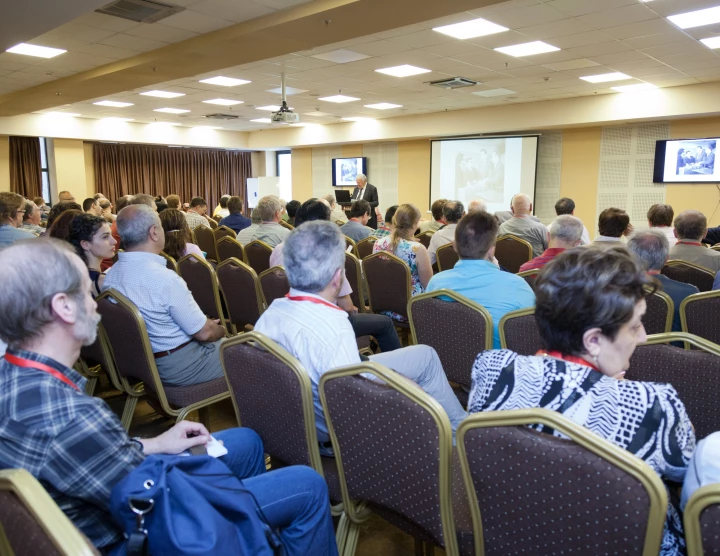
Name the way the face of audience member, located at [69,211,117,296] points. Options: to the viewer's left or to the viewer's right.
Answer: to the viewer's right

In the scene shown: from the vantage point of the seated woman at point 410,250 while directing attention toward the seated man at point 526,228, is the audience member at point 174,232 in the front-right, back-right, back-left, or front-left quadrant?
back-left

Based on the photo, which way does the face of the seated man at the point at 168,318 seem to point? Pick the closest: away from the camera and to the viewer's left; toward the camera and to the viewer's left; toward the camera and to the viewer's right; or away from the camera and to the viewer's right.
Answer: away from the camera and to the viewer's right

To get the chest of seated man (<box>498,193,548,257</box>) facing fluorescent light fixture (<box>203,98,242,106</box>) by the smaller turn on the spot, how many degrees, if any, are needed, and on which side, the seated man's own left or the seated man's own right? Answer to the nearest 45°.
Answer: approximately 45° to the seated man's own left

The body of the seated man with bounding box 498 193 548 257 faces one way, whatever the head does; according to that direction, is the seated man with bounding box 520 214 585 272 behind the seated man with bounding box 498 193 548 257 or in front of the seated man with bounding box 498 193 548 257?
behind

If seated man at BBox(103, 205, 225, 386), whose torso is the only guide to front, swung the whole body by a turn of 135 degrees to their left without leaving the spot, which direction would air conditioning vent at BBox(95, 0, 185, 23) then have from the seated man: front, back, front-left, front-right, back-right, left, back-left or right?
right

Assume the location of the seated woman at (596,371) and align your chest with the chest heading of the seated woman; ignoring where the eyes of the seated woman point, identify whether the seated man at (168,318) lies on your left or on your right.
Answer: on your left

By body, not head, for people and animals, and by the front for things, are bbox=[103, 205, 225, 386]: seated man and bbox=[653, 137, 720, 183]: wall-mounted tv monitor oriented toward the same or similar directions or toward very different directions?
very different directions

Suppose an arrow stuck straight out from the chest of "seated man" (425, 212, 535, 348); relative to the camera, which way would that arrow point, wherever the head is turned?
away from the camera

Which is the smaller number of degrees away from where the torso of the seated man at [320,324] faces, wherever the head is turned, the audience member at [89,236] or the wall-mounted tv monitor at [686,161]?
the wall-mounted tv monitor

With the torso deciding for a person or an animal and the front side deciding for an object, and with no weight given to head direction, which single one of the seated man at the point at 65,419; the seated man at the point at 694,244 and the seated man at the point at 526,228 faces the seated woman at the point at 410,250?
the seated man at the point at 65,419

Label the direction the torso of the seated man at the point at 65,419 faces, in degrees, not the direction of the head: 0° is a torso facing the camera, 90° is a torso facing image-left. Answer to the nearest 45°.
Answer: approximately 225°

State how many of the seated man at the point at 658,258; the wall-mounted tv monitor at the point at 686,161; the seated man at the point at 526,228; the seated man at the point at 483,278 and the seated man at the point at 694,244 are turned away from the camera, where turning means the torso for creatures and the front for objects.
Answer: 4

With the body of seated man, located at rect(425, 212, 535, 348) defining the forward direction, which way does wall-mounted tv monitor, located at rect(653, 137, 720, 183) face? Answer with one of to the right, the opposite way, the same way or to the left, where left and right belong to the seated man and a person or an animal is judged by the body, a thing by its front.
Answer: the opposite way

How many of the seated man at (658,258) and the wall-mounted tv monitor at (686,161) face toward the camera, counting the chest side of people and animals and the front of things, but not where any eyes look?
1

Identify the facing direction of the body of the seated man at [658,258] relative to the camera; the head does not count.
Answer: away from the camera

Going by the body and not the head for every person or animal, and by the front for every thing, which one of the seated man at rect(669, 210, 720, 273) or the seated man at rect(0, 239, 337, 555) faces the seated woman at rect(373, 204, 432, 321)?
the seated man at rect(0, 239, 337, 555)

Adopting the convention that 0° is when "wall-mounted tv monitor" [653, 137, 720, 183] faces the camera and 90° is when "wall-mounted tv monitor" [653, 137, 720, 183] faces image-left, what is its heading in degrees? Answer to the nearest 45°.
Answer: approximately 0°

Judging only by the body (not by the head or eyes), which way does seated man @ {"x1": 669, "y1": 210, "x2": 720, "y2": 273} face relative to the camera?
away from the camera
